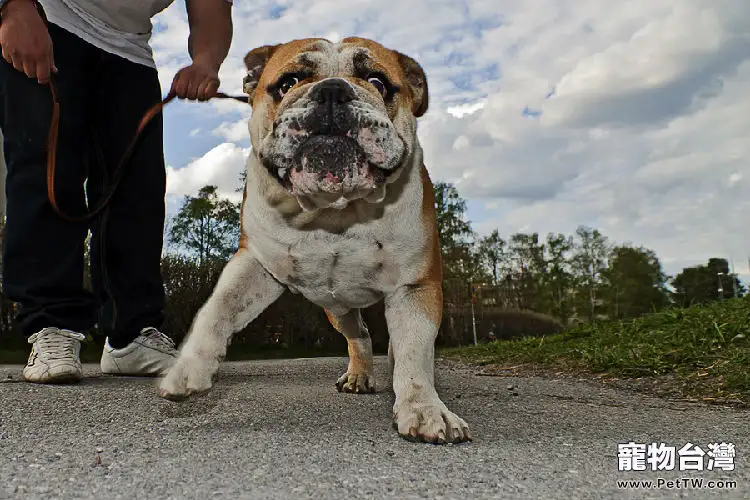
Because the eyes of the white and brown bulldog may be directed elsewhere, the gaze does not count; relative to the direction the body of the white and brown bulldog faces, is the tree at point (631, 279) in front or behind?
behind

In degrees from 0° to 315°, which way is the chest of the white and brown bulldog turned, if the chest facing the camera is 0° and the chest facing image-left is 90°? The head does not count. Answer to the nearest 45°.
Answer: approximately 0°

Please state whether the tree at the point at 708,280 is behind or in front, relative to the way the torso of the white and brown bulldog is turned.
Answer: behind

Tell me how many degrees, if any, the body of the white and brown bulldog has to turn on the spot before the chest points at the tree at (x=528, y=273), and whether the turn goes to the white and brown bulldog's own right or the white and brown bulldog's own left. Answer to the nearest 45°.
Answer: approximately 180°
